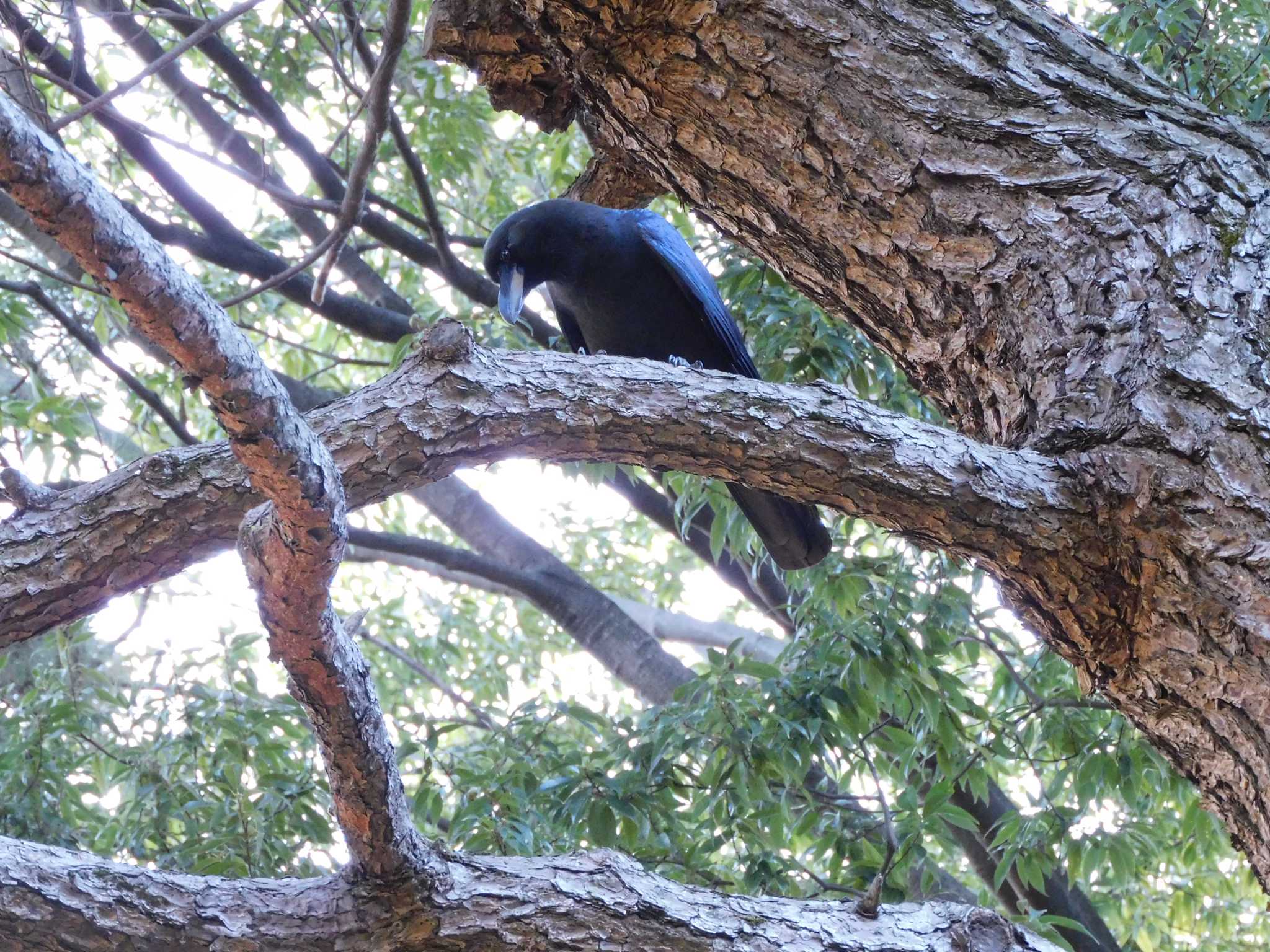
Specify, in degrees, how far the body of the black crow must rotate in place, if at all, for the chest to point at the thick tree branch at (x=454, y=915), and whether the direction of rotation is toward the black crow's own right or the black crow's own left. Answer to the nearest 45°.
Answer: approximately 45° to the black crow's own left

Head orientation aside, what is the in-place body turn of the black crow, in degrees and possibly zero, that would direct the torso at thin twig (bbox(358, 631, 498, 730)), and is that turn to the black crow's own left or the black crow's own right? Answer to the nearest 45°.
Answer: approximately 90° to the black crow's own right

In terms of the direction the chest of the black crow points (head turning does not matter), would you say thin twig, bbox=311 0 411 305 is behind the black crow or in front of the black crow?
in front

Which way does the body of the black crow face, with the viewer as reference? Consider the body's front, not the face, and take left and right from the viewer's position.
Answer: facing the viewer and to the left of the viewer

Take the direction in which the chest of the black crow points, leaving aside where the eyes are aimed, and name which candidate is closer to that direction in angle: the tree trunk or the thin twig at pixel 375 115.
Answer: the thin twig
